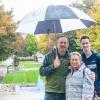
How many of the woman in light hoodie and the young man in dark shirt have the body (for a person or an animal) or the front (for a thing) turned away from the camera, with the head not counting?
0

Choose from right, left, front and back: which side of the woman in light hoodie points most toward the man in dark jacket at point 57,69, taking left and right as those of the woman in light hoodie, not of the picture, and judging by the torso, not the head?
right

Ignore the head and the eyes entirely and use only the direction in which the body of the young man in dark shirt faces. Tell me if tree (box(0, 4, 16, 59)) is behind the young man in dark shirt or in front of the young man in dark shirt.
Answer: behind

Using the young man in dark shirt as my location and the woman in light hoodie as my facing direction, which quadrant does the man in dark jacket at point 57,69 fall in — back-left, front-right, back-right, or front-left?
front-right

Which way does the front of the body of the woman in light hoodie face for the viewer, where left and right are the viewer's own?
facing the viewer and to the left of the viewer

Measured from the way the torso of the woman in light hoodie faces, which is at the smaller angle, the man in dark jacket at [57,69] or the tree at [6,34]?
the man in dark jacket

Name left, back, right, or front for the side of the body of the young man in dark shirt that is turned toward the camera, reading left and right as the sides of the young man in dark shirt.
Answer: front

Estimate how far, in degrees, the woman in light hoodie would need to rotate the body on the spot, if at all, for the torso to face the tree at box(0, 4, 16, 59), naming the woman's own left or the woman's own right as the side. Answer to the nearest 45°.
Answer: approximately 135° to the woman's own right

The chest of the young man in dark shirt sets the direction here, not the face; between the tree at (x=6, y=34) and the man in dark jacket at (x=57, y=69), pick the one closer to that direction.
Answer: the man in dark jacket

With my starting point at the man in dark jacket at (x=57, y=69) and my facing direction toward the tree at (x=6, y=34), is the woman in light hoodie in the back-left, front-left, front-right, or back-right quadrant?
back-right

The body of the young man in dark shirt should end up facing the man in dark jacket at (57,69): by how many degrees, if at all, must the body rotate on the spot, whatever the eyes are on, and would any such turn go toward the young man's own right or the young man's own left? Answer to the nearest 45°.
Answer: approximately 90° to the young man's own right
